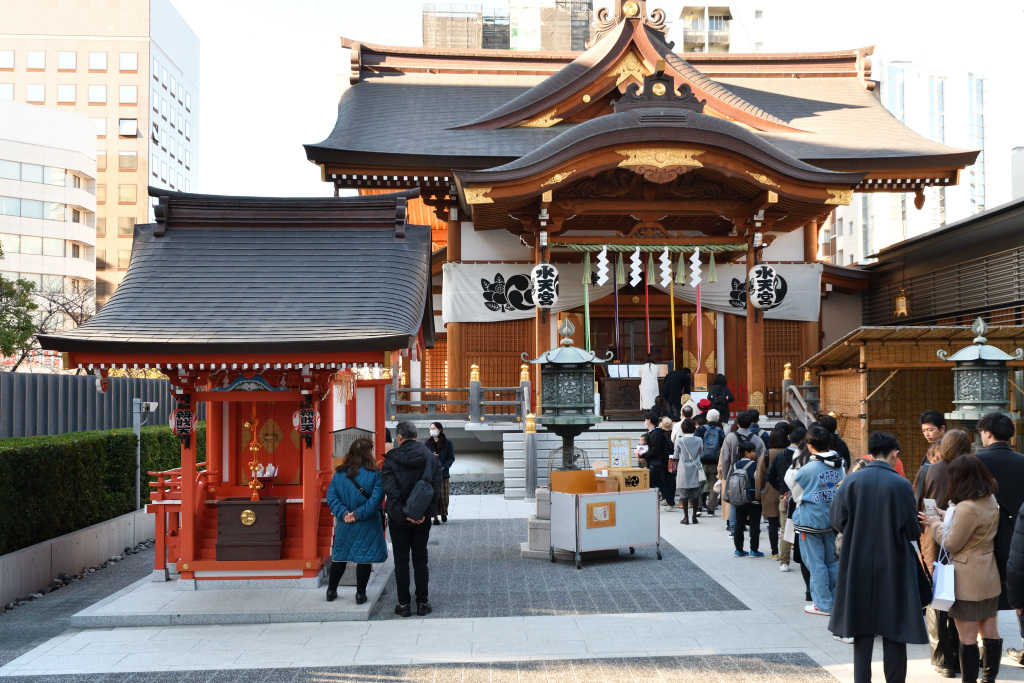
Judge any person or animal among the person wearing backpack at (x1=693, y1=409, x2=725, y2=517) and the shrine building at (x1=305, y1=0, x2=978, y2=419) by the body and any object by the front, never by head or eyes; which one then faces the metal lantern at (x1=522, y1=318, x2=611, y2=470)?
the shrine building

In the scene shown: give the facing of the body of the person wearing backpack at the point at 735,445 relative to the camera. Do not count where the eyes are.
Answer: away from the camera

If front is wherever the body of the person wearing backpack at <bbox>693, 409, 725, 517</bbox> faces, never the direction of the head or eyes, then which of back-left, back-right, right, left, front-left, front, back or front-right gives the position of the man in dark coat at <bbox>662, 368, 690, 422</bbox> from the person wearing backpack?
front

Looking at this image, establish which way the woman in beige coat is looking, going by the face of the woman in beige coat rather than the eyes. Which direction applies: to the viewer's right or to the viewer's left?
to the viewer's left

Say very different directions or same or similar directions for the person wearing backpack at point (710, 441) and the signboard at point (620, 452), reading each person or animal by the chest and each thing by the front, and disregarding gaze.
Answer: very different directions

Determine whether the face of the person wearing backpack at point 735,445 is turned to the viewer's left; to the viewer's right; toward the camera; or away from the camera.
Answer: away from the camera

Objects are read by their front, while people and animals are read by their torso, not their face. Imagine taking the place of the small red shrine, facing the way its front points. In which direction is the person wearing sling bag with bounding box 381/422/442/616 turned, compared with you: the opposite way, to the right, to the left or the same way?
the opposite way

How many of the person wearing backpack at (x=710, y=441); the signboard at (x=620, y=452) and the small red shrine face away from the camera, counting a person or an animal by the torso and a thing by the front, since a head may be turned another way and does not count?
1

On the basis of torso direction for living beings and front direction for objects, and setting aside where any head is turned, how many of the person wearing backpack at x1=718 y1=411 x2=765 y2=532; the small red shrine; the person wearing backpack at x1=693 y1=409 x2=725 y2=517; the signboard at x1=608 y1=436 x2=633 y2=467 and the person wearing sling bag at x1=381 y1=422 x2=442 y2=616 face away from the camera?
3

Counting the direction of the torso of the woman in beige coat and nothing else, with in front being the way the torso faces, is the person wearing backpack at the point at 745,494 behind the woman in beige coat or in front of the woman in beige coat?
in front

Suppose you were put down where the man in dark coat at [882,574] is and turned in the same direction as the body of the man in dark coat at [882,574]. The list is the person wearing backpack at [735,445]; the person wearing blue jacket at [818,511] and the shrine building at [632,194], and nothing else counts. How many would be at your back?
0

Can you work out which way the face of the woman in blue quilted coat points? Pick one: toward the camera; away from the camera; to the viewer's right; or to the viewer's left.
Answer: away from the camera

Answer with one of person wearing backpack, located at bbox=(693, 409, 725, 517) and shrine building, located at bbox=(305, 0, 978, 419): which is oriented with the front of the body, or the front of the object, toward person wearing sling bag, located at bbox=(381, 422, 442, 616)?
the shrine building

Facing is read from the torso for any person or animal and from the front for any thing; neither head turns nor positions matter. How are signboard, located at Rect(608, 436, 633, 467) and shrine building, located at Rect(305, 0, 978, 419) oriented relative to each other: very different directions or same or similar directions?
same or similar directions

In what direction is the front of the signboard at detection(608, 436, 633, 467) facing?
toward the camera

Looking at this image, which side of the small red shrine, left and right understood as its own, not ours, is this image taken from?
front

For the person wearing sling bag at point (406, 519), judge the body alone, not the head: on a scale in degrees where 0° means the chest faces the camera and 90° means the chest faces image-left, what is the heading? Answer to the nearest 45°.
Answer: approximately 180°

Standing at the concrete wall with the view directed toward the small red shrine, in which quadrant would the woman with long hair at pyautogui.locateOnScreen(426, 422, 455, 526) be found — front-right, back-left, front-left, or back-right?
front-left
